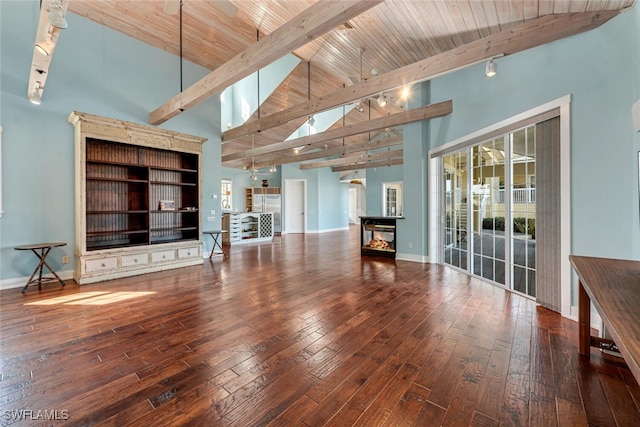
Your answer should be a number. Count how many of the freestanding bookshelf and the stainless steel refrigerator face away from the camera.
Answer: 0

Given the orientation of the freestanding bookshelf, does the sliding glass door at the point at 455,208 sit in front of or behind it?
in front

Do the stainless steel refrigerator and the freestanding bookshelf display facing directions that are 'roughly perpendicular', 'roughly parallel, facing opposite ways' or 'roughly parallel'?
roughly perpendicular

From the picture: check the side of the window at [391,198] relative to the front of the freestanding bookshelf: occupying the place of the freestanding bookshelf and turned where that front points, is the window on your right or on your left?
on your left

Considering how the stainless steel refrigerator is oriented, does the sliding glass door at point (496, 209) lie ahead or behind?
ahead

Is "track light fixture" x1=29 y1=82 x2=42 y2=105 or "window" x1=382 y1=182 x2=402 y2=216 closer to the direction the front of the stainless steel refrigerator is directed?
the track light fixture

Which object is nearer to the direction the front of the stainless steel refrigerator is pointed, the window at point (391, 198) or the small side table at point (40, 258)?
the small side table

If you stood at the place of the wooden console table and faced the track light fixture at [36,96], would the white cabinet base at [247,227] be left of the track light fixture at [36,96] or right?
right

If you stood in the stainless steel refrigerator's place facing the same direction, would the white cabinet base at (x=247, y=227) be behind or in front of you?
in front

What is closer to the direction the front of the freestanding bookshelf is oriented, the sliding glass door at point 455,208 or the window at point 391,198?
the sliding glass door

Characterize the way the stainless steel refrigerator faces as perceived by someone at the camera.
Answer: facing the viewer

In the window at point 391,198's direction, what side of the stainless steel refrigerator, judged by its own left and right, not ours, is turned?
left

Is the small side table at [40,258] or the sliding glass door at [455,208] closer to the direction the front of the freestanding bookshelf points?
the sliding glass door
